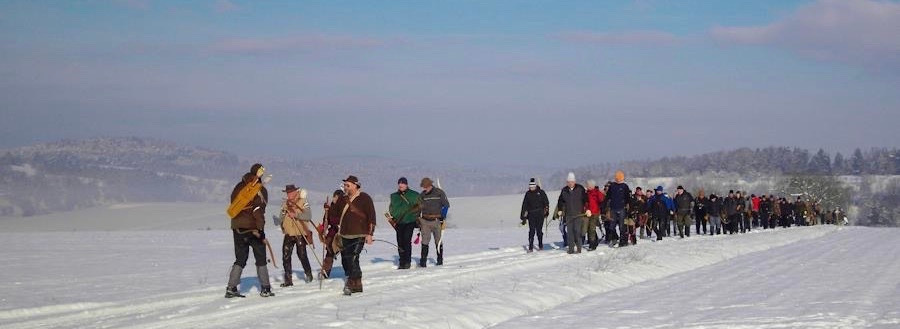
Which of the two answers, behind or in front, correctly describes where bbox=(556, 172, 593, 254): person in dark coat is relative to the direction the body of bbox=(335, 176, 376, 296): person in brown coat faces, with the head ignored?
behind

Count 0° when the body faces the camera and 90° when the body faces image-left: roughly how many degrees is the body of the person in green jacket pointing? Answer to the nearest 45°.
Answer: approximately 0°

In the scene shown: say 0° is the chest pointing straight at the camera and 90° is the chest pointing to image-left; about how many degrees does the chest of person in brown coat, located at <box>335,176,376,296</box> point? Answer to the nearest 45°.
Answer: approximately 45°

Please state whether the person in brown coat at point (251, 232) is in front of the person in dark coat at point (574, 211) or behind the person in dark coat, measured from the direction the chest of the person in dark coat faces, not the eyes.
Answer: in front

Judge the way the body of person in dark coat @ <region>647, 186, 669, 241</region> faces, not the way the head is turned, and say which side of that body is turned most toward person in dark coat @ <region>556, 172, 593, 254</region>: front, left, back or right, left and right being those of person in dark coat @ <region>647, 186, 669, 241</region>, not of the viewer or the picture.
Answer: front

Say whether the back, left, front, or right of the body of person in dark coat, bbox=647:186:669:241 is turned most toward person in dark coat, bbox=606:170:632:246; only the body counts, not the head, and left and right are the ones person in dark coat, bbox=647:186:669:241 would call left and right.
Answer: front

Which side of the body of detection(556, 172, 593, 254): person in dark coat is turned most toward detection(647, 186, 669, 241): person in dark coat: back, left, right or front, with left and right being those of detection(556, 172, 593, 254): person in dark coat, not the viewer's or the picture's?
back

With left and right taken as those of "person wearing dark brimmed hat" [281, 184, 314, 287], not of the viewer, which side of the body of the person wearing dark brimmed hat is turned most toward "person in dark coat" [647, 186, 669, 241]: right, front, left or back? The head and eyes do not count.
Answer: back

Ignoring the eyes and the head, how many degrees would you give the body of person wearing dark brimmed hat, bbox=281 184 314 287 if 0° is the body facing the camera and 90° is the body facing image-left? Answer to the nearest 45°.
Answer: approximately 45°

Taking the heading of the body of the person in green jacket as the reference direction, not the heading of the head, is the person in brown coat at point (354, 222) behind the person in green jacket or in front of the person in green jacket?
in front
